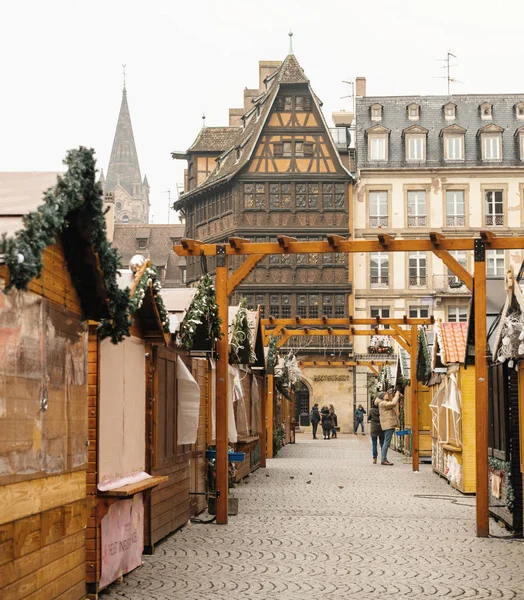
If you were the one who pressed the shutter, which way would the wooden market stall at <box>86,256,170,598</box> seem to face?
facing the viewer and to the right of the viewer

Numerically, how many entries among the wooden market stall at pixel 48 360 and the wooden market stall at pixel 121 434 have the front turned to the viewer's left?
0

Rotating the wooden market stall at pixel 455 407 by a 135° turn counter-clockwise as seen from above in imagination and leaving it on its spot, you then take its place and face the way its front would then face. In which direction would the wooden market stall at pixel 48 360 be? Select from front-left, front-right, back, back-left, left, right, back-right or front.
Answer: right

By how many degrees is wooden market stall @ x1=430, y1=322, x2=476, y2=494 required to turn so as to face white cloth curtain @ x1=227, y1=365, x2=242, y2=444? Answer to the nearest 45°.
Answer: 0° — it already faces it

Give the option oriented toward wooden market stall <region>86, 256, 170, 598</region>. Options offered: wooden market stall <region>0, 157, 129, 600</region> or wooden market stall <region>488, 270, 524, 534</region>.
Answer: wooden market stall <region>488, 270, 524, 534</region>

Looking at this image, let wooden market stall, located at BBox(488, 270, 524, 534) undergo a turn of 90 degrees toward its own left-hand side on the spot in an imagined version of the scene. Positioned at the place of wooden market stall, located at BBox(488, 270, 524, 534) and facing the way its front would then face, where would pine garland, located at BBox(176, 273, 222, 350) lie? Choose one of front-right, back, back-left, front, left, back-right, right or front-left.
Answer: back-right

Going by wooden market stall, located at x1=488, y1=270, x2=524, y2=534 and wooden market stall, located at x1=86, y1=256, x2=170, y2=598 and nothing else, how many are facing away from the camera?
0

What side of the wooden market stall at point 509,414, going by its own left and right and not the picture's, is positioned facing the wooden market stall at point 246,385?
right

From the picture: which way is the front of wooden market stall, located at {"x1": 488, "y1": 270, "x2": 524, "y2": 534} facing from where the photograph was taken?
facing the viewer and to the left of the viewer

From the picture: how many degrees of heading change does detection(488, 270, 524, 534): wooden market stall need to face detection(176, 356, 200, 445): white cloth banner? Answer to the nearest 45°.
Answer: approximately 45° to its right

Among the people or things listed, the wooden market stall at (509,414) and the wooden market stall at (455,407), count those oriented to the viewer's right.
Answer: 0
